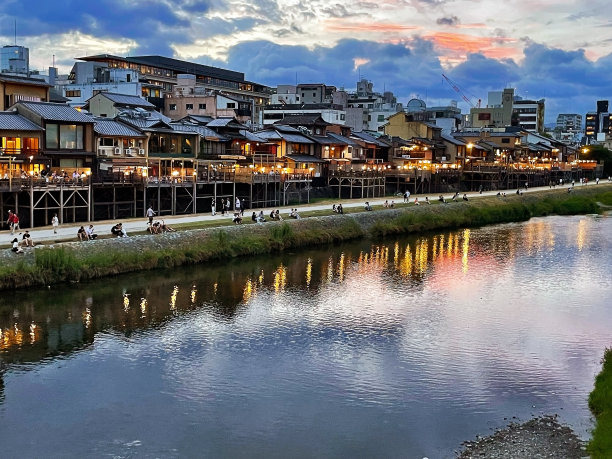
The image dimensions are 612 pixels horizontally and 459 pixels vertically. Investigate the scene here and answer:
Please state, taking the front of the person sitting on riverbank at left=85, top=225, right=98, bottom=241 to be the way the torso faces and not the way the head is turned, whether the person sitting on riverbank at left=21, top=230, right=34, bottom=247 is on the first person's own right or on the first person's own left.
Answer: on the first person's own right

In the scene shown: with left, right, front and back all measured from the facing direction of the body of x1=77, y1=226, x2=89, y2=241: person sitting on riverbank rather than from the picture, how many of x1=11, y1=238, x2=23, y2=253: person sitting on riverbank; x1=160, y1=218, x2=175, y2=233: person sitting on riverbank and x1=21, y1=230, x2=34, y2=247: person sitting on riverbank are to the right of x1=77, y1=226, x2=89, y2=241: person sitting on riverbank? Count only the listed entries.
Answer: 2

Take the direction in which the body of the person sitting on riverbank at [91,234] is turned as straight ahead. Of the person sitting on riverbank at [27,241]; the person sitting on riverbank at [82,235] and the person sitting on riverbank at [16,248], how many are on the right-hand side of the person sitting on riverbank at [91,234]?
3

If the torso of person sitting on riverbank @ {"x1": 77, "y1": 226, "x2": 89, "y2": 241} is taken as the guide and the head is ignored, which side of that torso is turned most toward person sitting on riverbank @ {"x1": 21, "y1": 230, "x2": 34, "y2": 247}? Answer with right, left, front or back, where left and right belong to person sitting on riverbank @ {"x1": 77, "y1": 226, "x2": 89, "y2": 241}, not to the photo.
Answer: right

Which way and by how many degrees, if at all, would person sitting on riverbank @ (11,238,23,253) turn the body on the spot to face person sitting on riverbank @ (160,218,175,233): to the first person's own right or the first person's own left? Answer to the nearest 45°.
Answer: approximately 90° to the first person's own left

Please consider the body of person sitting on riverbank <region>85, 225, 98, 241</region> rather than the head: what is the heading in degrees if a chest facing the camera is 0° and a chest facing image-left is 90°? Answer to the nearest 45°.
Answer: approximately 315°

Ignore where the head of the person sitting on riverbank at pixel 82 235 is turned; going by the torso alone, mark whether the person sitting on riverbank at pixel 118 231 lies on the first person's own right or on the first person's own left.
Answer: on the first person's own left

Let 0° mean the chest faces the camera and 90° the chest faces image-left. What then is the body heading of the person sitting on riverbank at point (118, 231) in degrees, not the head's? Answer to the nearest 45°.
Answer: approximately 315°

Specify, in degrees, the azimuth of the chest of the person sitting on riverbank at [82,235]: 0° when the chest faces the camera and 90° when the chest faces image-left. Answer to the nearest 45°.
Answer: approximately 315°

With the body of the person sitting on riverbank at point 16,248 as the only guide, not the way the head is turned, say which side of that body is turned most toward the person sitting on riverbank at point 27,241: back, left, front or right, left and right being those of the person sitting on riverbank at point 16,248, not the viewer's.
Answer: left

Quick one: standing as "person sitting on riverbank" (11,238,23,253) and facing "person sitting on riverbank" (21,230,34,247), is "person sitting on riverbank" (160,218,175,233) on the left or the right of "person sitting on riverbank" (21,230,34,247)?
right

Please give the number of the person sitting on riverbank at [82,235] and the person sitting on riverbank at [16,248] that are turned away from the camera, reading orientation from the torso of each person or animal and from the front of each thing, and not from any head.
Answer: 0

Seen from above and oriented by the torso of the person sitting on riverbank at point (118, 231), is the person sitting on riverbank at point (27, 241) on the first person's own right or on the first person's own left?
on the first person's own right

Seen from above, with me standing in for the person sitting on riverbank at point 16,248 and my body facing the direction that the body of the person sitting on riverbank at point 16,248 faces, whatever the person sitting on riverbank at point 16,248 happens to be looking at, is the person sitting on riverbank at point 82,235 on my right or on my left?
on my left
